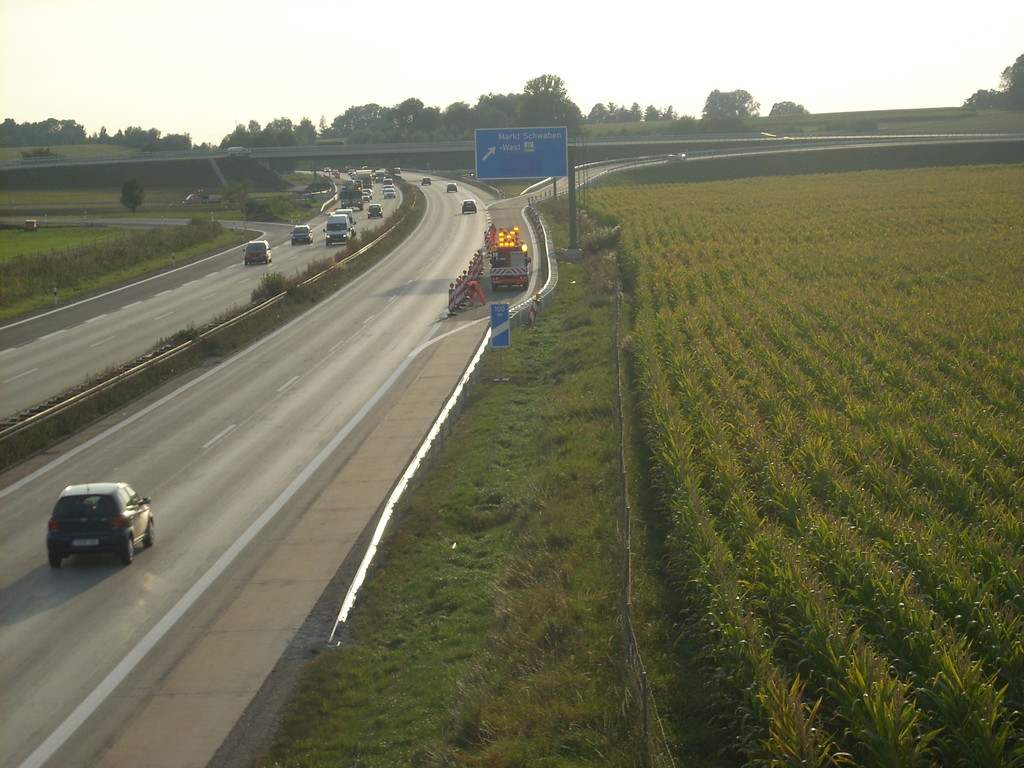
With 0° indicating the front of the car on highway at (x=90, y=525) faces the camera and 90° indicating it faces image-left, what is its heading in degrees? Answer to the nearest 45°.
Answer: approximately 225°

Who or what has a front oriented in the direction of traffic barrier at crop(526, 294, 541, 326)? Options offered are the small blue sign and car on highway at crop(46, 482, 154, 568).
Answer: the car on highway

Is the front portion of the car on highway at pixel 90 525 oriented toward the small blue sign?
yes

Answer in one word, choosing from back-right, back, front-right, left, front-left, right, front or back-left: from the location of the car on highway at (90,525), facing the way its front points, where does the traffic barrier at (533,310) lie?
front

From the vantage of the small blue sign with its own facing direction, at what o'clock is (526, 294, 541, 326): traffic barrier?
The traffic barrier is roughly at 6 o'clock from the small blue sign.

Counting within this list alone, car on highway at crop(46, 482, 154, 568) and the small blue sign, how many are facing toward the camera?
1

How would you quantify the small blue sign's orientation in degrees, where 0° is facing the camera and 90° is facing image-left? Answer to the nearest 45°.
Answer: approximately 0°

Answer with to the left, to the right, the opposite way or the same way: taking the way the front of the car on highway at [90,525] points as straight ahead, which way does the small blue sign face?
the opposite way

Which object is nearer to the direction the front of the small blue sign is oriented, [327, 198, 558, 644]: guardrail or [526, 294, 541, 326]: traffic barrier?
the guardrail

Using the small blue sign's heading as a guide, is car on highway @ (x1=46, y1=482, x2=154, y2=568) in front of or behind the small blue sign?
in front
